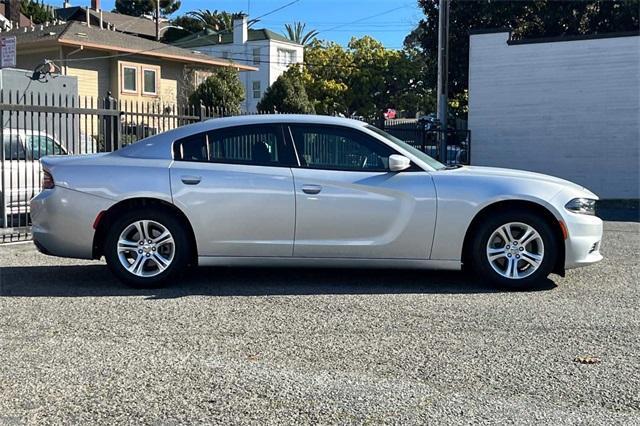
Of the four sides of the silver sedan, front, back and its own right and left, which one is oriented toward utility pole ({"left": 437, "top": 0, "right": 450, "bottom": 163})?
left

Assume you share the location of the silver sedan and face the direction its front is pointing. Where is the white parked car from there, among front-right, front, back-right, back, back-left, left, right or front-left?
back-left

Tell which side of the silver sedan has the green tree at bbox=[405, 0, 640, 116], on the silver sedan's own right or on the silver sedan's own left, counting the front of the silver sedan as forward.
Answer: on the silver sedan's own left

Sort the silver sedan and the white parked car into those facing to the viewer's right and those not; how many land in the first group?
2

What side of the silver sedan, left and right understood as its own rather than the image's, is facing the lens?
right

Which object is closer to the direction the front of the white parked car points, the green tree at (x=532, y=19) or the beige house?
the green tree

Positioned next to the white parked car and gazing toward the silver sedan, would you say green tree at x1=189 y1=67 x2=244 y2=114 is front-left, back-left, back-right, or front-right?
back-left

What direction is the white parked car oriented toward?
to the viewer's right

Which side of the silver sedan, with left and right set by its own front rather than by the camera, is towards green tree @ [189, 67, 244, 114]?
left
